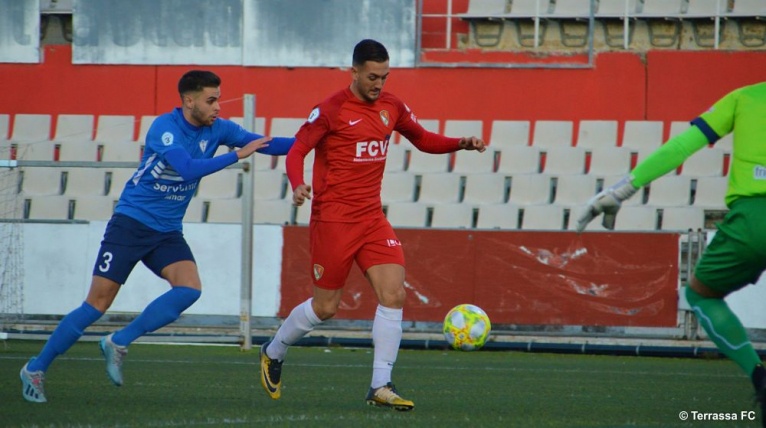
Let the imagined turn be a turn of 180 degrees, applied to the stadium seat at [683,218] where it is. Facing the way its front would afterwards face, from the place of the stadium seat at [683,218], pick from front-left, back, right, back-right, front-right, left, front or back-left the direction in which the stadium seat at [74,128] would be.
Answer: left

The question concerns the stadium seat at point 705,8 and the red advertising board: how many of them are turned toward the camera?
2

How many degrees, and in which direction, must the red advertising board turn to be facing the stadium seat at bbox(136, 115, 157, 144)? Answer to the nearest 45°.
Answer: approximately 135° to its right

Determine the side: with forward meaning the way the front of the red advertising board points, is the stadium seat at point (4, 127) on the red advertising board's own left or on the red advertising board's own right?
on the red advertising board's own right

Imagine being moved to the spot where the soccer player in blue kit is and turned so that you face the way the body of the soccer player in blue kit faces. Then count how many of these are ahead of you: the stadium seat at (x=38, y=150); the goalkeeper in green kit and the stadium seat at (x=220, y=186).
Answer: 1

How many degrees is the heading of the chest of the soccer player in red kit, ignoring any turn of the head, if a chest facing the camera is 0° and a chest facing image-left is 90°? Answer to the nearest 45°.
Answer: approximately 315°

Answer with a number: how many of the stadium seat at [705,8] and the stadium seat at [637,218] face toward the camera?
2

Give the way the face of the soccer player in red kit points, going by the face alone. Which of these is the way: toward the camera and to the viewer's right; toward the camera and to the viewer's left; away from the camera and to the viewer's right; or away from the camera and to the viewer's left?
toward the camera and to the viewer's right

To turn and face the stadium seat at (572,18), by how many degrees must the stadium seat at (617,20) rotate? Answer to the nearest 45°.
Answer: approximately 90° to its right

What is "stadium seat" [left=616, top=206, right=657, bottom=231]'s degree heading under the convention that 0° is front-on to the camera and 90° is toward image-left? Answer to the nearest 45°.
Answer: approximately 0°

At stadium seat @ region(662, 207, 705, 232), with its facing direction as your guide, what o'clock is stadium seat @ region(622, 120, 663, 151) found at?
stadium seat @ region(622, 120, 663, 151) is roughly at 5 o'clock from stadium seat @ region(662, 207, 705, 232).
